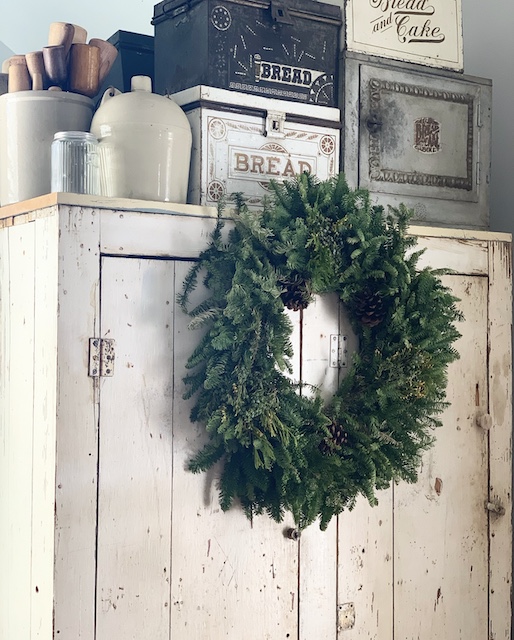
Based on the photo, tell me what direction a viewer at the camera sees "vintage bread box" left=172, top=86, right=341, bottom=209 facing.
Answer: facing the viewer and to the right of the viewer

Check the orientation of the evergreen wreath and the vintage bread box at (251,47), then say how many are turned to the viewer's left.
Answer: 0
